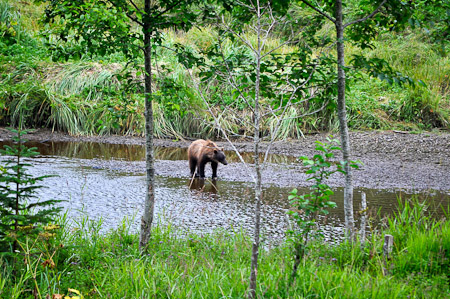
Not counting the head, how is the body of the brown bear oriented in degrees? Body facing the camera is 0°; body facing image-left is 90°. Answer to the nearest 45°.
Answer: approximately 315°

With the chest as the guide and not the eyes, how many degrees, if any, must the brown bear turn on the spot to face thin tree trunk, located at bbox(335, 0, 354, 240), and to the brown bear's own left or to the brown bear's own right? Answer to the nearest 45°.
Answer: approximately 45° to the brown bear's own right
